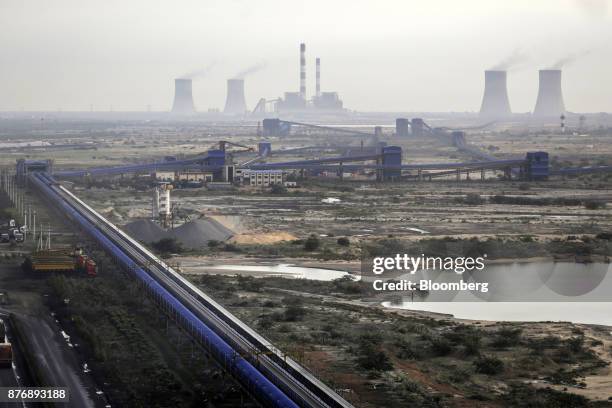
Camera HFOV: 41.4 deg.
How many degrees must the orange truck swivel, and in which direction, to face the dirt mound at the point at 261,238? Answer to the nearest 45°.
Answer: approximately 45° to its left

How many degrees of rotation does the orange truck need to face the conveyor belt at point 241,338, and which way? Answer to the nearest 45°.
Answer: approximately 90° to its right

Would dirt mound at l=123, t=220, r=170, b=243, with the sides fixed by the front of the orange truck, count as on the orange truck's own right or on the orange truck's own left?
on the orange truck's own left

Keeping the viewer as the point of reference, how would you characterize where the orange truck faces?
facing to the right of the viewer

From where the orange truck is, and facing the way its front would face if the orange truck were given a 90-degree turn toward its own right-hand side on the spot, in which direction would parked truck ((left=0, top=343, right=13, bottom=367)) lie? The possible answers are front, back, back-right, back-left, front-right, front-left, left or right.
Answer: front

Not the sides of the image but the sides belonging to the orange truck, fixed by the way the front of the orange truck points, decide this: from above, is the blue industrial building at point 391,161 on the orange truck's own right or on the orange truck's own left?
on the orange truck's own left

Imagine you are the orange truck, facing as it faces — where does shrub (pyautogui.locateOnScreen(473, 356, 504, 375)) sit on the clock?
The shrub is roughly at 2 o'clock from the orange truck.
